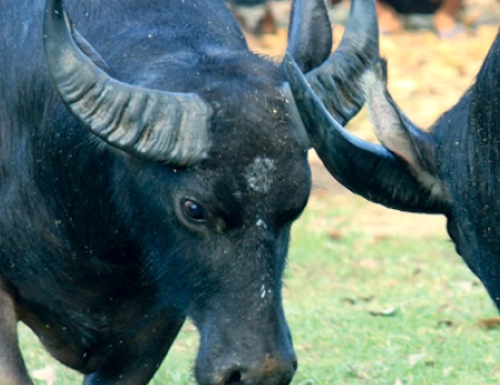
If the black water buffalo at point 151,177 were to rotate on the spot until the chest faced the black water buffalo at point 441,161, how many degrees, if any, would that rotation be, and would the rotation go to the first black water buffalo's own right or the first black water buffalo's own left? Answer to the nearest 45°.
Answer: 0° — it already faces it

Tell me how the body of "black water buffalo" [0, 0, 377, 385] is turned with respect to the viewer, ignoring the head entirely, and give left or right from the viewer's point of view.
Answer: facing the viewer and to the right of the viewer
